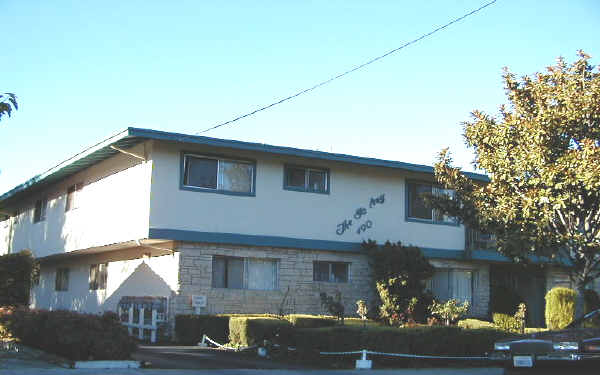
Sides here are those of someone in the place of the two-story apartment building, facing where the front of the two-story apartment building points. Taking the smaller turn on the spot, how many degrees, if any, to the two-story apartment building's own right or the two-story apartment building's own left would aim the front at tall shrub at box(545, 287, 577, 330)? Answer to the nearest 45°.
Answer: approximately 45° to the two-story apartment building's own left

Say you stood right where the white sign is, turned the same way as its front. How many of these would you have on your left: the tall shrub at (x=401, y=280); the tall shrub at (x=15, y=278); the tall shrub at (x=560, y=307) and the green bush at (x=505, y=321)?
3

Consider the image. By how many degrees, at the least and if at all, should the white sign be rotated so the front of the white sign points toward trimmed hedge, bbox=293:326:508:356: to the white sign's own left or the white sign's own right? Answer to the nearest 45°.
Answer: approximately 45° to the white sign's own left

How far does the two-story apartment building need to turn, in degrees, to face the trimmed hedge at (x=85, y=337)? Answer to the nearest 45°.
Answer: approximately 45° to its right

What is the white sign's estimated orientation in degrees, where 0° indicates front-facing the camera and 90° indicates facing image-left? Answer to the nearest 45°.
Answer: approximately 0°

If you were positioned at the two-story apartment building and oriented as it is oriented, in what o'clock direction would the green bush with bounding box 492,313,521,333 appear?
The green bush is roughly at 10 o'clock from the two-story apartment building.

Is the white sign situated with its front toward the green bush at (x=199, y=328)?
yes

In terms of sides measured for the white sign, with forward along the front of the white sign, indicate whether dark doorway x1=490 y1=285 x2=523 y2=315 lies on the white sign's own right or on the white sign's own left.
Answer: on the white sign's own left

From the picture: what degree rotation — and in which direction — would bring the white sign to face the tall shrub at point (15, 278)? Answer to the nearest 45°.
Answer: approximately 135° to its right
